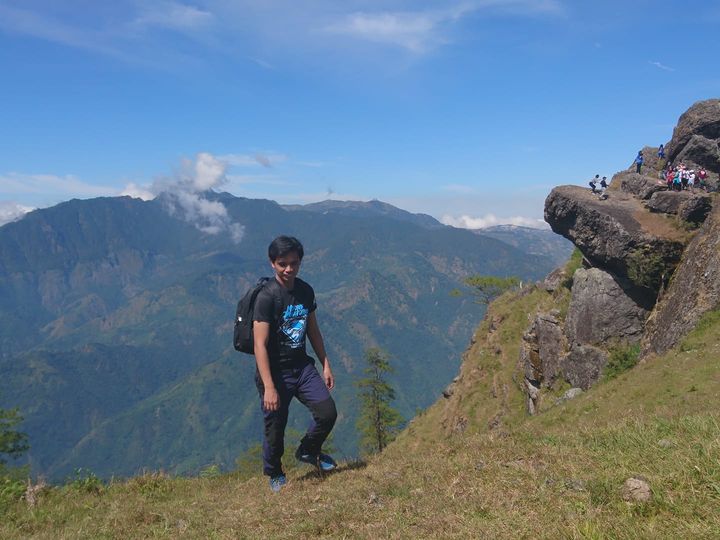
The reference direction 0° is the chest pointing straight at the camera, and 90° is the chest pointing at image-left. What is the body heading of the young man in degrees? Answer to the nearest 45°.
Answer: approximately 315°

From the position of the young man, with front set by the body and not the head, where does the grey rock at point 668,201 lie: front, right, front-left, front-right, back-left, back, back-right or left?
left

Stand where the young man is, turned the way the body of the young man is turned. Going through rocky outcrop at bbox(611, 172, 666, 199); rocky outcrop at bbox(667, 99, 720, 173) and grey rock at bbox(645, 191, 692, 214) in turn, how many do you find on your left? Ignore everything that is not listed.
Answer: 3

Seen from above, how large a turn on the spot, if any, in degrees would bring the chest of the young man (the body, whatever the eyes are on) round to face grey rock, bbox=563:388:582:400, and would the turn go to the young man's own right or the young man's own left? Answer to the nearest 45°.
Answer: approximately 90° to the young man's own left

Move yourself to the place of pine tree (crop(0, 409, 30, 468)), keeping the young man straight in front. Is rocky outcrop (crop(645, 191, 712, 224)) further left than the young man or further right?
left

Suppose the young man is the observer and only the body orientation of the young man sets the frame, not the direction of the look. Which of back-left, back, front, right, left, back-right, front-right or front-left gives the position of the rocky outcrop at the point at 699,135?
left

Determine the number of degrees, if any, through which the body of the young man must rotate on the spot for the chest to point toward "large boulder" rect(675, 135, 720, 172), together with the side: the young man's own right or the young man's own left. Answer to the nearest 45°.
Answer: approximately 90° to the young man's own left

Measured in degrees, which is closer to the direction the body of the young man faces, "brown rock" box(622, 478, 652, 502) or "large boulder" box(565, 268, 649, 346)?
the brown rock

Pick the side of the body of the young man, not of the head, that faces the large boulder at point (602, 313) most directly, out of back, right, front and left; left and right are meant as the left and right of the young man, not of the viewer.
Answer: left

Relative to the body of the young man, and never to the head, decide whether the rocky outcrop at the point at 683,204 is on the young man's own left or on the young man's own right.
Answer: on the young man's own left
